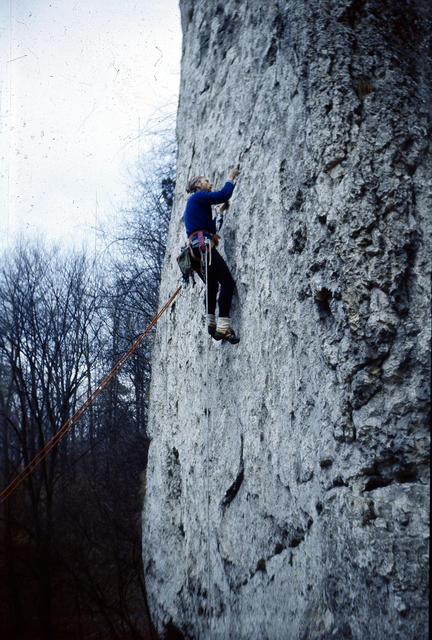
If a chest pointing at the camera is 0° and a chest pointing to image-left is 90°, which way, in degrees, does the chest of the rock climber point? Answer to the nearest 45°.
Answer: approximately 270°
